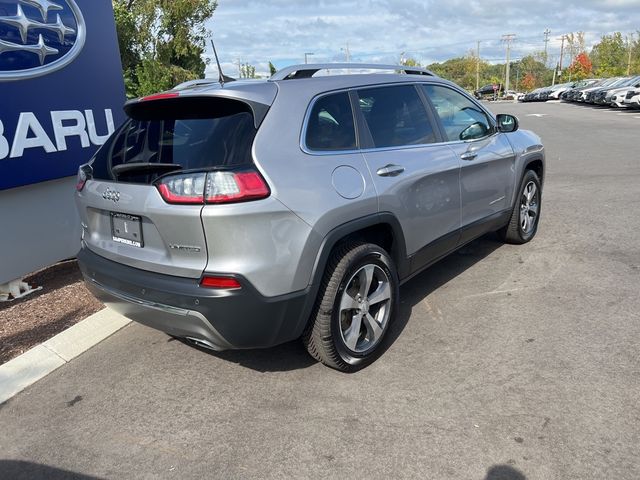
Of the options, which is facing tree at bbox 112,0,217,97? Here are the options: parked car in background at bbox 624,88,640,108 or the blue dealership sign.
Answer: the parked car in background

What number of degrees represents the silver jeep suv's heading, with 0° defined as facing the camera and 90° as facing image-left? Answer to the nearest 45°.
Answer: approximately 225°

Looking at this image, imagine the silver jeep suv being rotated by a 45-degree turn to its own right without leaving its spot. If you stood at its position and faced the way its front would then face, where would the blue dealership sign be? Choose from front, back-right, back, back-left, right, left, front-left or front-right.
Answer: back-left

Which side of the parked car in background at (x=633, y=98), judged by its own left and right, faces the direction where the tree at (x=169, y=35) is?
front

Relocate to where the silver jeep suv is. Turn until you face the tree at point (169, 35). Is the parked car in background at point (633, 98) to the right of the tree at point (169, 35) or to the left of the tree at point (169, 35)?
right

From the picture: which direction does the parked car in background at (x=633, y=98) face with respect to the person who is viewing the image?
facing the viewer and to the left of the viewer

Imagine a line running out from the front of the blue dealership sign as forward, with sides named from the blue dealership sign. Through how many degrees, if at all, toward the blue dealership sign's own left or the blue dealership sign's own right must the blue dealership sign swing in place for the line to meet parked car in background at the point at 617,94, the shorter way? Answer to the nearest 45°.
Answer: approximately 90° to the blue dealership sign's own left

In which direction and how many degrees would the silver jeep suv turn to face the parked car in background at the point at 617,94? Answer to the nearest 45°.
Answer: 0° — it already faces it

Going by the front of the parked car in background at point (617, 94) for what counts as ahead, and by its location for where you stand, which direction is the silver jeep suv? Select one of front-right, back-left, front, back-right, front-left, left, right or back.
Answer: front-left

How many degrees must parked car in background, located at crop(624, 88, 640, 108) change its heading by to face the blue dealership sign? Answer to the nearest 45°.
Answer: approximately 45° to its left

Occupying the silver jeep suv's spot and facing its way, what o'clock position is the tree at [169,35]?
The tree is roughly at 10 o'clock from the silver jeep suv.

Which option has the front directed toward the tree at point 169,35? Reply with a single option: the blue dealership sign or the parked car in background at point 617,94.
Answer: the parked car in background

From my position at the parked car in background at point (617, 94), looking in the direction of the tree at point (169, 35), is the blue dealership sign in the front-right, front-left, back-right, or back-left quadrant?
front-left

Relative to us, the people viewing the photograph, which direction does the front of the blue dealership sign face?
facing the viewer and to the right of the viewer

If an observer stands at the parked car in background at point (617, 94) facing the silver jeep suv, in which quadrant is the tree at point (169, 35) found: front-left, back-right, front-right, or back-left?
front-right
